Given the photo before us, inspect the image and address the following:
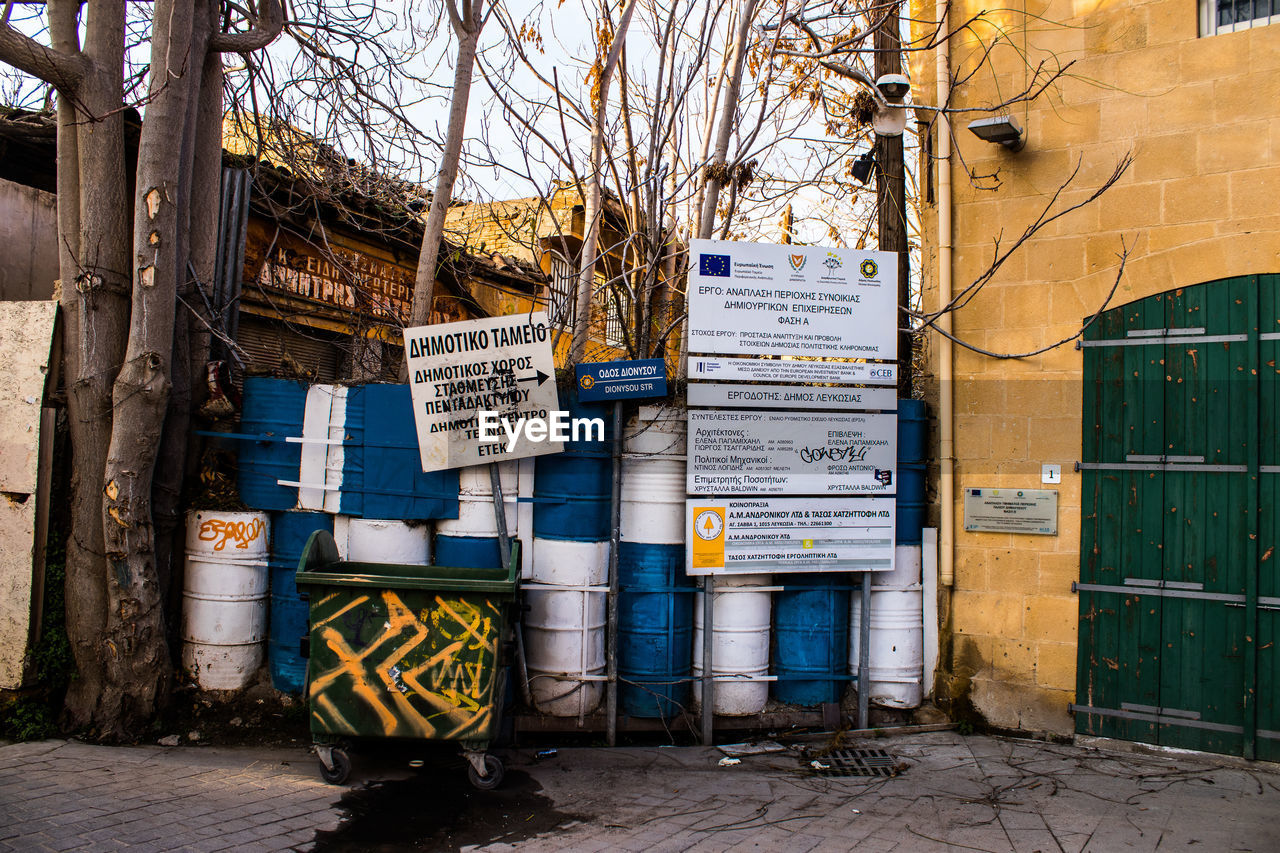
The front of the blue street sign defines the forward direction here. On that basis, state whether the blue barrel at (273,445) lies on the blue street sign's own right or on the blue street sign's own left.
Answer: on the blue street sign's own right

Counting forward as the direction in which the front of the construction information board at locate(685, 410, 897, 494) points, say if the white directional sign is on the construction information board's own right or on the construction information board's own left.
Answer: on the construction information board's own right

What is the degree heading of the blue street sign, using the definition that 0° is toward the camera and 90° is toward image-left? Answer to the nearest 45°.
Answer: approximately 0°

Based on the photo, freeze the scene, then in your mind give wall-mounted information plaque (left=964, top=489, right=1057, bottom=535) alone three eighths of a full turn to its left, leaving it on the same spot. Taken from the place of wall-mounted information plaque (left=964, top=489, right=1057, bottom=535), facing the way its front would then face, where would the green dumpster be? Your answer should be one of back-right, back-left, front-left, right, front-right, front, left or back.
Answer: back

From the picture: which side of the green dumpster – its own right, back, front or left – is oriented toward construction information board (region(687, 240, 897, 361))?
left

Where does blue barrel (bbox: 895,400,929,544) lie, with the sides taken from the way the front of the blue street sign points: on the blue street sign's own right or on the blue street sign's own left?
on the blue street sign's own left

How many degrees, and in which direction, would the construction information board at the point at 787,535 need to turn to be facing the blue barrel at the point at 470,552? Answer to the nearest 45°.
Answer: approximately 90° to its right

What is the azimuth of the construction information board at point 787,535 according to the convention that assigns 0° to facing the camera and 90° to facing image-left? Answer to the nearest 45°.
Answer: approximately 0°

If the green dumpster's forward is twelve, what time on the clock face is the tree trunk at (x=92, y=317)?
The tree trunk is roughly at 4 o'clock from the green dumpster.
